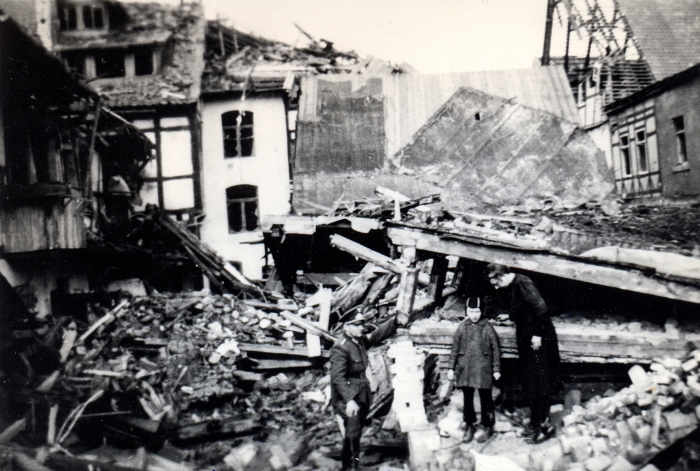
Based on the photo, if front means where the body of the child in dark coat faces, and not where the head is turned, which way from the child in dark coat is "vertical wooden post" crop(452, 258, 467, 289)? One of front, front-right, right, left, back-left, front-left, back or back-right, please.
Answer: back

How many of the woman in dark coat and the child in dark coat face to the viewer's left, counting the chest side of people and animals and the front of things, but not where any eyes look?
1

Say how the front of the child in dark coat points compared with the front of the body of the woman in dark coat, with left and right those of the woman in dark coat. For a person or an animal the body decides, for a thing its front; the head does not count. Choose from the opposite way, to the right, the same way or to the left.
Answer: to the left

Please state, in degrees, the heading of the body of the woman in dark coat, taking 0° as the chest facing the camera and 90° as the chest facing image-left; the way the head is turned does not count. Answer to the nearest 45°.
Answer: approximately 90°

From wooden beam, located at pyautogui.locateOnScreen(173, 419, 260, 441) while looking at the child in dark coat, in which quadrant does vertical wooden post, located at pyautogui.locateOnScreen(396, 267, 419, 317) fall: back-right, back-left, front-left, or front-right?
front-left

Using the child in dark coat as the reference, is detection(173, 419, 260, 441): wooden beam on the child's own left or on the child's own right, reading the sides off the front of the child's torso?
on the child's own right

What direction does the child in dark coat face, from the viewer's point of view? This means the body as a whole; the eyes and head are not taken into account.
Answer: toward the camera

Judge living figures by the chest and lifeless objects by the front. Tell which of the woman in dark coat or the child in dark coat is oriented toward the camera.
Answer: the child in dark coat

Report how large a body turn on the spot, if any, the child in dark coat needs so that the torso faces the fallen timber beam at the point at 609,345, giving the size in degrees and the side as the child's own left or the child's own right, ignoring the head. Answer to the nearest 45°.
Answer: approximately 90° to the child's own left

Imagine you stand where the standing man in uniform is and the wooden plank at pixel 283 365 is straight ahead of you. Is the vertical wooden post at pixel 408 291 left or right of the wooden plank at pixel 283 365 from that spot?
right

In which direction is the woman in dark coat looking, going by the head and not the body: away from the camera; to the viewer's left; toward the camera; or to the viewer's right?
to the viewer's left
